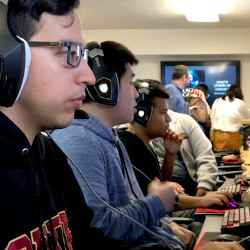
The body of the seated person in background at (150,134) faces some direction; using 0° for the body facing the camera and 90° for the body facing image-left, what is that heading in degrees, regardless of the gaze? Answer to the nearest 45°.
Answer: approximately 270°

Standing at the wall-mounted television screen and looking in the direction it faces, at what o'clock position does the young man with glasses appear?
The young man with glasses is roughly at 12 o'clock from the wall-mounted television screen.

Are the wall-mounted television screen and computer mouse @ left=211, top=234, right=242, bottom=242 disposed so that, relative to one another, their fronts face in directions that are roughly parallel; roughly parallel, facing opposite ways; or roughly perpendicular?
roughly perpendicular

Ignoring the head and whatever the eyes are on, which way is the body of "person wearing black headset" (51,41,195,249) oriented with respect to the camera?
to the viewer's right

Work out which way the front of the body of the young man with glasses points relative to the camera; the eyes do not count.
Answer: to the viewer's right

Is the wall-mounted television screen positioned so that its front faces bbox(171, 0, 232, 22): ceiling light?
yes

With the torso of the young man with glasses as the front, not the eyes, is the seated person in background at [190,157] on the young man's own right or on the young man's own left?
on the young man's own left

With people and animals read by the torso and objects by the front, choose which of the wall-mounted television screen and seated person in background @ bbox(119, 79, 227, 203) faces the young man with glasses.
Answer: the wall-mounted television screen

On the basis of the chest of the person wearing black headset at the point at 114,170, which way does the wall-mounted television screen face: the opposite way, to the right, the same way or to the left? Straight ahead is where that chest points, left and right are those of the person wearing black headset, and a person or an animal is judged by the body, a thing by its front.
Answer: to the right

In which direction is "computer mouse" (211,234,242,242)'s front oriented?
to the viewer's right

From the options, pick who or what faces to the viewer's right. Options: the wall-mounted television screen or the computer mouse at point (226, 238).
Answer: the computer mouse

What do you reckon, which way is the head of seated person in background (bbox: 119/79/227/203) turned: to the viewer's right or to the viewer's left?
to the viewer's right

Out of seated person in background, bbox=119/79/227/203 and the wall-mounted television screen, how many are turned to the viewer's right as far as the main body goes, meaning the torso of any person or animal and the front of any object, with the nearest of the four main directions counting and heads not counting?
1

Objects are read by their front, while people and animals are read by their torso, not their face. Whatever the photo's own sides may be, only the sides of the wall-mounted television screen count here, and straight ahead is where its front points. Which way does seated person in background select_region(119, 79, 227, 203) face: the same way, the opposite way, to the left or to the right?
to the left
